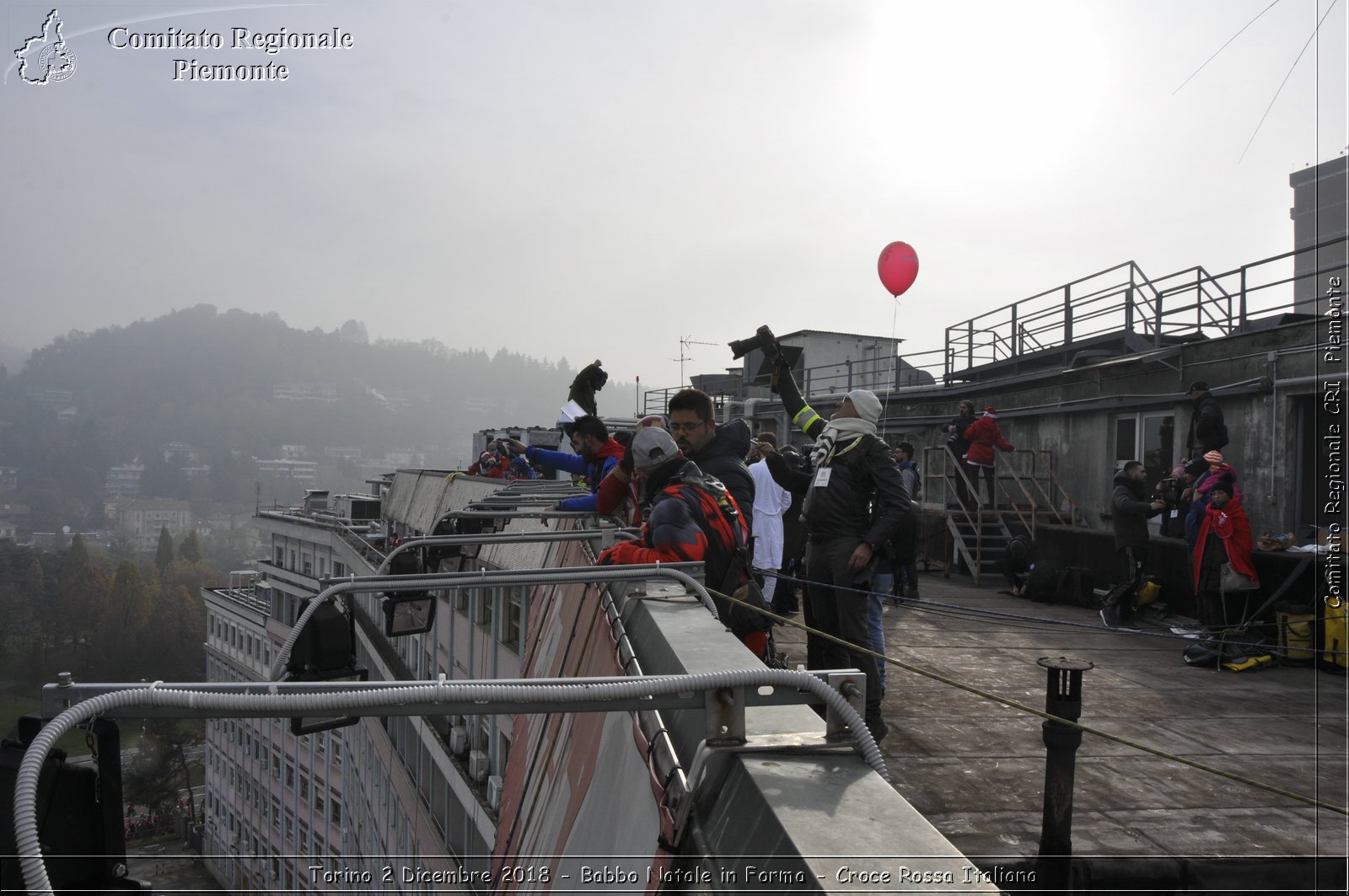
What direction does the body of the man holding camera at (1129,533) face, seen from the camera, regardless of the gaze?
to the viewer's right

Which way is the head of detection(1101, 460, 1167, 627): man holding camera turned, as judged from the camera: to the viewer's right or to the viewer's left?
to the viewer's right

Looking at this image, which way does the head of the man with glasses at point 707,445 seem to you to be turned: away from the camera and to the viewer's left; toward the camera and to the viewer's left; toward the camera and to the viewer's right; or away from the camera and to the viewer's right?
toward the camera and to the viewer's left

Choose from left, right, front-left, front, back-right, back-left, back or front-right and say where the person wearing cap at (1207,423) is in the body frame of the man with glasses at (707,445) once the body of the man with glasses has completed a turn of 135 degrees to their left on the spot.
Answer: front-left

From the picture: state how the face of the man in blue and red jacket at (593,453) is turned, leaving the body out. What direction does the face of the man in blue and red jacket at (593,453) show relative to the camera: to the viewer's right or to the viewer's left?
to the viewer's left

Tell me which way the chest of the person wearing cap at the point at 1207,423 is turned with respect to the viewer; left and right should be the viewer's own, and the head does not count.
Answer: facing to the left of the viewer

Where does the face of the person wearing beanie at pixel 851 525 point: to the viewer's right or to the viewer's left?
to the viewer's left

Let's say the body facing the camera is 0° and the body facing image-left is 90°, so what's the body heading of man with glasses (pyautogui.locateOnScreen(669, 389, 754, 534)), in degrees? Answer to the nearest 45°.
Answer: approximately 45°

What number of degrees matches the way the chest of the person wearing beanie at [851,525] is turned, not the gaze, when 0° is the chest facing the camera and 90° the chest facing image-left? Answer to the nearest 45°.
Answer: approximately 45°

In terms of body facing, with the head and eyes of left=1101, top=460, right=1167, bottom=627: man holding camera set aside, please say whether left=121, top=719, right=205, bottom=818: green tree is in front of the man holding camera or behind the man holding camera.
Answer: behind

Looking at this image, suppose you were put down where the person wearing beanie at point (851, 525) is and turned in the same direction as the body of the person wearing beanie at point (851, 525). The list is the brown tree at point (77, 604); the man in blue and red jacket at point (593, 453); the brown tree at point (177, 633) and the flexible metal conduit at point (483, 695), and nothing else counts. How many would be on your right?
3
